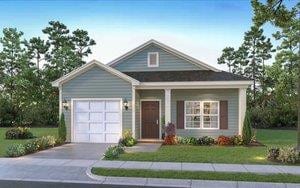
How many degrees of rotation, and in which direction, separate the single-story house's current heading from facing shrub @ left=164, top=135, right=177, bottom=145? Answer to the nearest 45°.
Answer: approximately 45° to its left

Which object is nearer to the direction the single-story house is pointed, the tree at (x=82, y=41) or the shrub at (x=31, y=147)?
the shrub

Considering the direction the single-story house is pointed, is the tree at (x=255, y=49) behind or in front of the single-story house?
behind

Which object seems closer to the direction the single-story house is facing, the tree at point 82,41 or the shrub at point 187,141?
the shrub

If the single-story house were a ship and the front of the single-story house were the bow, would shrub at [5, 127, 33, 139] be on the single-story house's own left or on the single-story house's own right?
on the single-story house's own right

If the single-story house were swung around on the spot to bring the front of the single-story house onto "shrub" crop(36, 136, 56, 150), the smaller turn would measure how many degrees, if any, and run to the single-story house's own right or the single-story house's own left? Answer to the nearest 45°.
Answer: approximately 45° to the single-story house's own right

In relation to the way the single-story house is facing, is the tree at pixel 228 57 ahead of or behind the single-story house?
behind

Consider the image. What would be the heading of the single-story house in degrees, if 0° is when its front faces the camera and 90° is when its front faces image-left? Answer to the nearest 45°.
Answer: approximately 0°

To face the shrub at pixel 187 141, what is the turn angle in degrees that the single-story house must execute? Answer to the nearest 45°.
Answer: approximately 45° to its left
